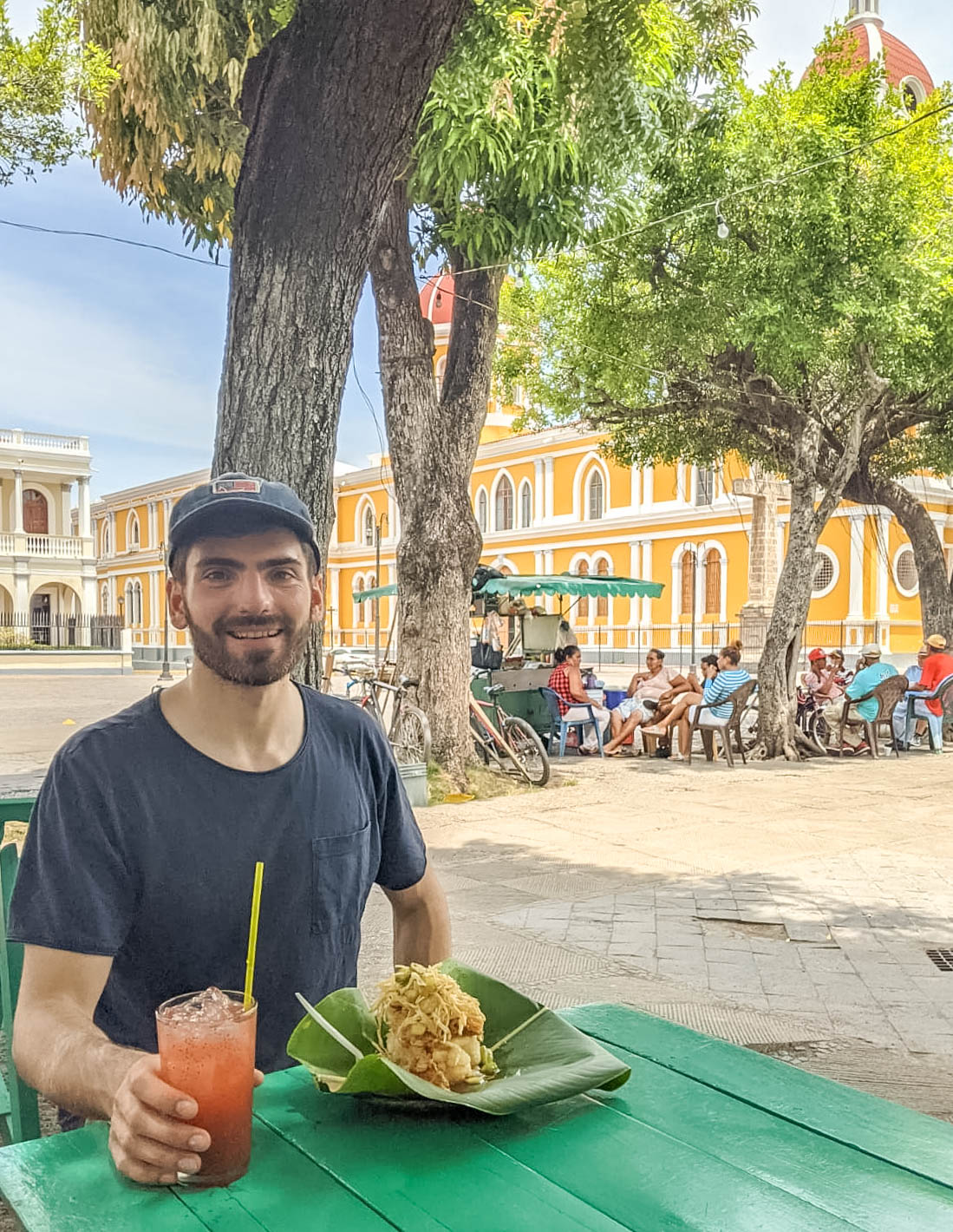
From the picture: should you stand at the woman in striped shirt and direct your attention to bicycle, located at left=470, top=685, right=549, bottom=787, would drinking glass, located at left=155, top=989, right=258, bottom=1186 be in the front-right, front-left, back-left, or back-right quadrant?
front-left

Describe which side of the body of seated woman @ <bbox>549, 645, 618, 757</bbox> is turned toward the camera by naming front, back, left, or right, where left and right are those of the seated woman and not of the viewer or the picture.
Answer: right

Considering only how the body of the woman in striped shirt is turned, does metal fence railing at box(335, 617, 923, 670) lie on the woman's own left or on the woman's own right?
on the woman's own right

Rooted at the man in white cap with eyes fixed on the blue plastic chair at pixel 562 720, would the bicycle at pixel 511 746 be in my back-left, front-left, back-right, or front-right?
front-left

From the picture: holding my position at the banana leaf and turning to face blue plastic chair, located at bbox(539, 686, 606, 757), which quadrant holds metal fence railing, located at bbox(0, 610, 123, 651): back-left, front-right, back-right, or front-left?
front-left

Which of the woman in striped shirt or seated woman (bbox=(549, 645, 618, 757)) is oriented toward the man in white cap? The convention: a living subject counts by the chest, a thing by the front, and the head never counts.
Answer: the seated woman

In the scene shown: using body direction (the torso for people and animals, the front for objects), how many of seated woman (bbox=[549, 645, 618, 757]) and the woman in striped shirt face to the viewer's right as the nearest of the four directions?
1

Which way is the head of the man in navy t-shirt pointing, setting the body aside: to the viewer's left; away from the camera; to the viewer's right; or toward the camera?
toward the camera

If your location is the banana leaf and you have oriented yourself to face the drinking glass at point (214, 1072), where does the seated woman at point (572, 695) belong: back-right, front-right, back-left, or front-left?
back-right

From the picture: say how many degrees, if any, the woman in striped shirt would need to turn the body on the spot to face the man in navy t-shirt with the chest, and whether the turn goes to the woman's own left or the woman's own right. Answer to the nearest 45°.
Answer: approximately 90° to the woman's own left

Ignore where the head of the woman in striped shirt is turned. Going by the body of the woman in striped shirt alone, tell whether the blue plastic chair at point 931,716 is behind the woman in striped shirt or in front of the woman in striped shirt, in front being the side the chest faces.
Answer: behind

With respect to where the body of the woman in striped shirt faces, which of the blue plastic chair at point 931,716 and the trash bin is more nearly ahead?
the trash bin

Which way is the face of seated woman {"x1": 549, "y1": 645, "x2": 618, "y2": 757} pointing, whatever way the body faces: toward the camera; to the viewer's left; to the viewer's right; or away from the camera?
to the viewer's right

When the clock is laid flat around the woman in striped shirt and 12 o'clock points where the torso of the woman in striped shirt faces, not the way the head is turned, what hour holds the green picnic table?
The green picnic table is roughly at 9 o'clock from the woman in striped shirt.

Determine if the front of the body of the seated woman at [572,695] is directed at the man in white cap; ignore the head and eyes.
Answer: yes

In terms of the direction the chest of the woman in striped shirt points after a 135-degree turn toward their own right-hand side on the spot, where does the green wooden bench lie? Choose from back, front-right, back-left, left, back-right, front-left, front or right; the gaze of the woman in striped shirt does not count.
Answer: back-right

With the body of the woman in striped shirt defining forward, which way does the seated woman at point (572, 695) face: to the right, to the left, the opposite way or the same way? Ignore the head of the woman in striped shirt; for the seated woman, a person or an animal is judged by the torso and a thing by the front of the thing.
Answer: the opposite way

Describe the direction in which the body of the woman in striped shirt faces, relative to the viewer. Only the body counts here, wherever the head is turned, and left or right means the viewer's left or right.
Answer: facing to the left of the viewer
